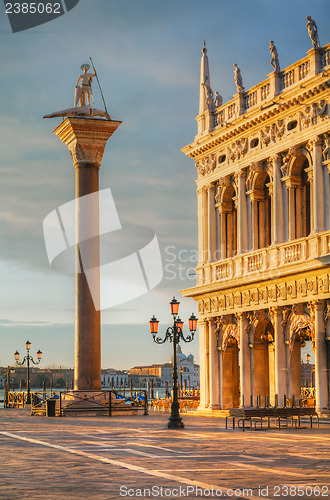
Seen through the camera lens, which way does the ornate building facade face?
facing the viewer and to the left of the viewer

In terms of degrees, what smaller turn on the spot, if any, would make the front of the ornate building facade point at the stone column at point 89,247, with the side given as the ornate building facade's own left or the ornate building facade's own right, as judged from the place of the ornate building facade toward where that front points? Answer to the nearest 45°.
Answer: approximately 45° to the ornate building facade's own right

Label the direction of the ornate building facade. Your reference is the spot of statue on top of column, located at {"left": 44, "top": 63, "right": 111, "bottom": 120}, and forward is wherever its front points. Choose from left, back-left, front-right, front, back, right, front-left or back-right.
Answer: left

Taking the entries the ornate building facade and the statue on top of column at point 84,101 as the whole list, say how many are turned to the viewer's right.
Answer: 0

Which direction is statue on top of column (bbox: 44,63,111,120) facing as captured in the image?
toward the camera
